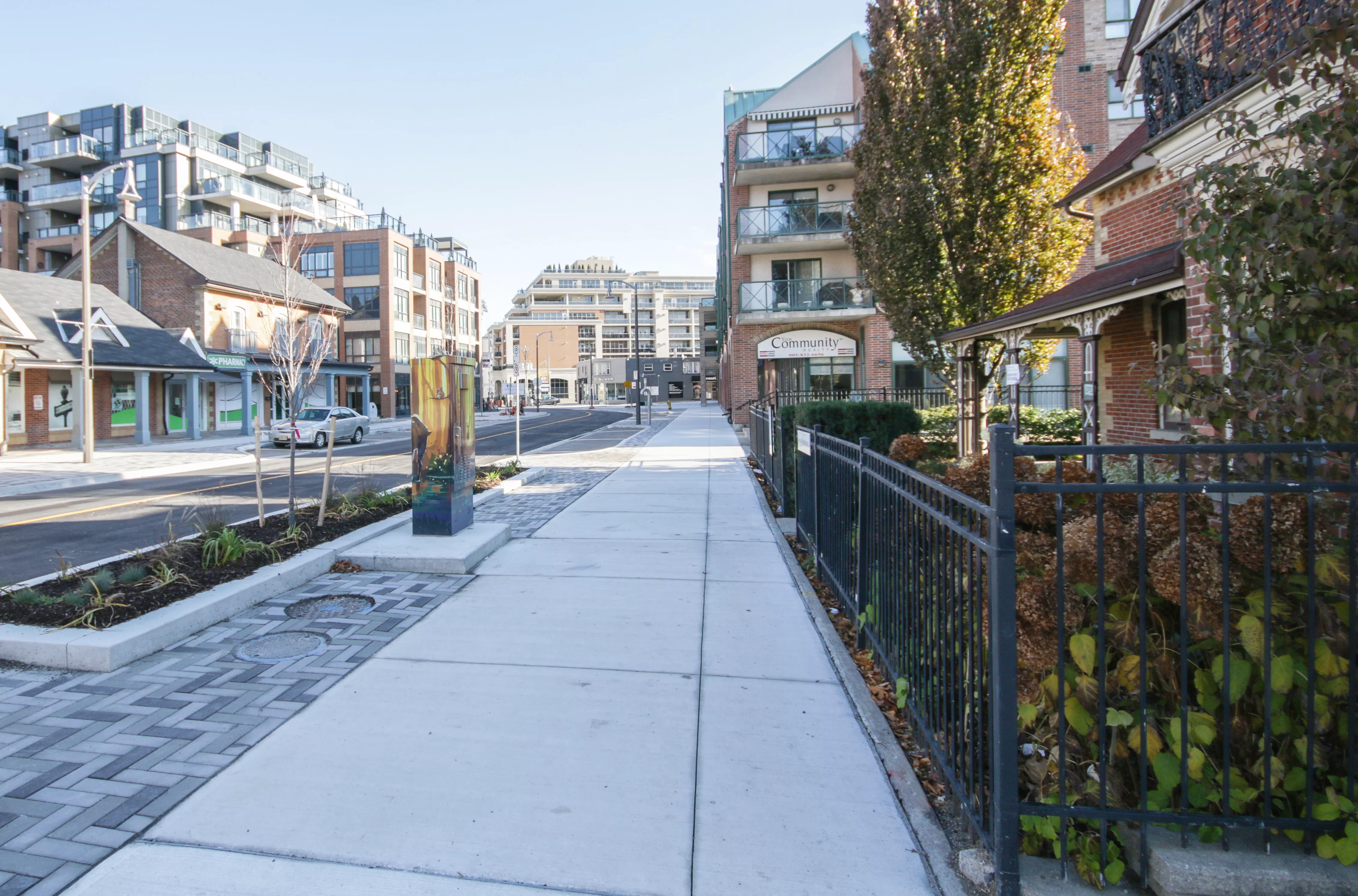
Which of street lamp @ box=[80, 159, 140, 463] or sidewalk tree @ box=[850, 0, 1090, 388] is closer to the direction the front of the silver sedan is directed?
the street lamp

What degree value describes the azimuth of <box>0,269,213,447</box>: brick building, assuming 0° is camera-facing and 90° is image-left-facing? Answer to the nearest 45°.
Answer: approximately 315°

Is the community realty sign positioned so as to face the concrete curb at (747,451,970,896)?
yes

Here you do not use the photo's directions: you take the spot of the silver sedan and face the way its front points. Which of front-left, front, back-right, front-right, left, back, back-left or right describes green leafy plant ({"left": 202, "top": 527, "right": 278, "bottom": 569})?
front-left

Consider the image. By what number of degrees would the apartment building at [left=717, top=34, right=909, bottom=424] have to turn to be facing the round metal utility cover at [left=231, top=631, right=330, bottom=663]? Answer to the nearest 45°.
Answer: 0° — it already faces it

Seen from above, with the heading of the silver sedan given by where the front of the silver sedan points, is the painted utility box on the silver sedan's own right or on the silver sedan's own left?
on the silver sedan's own left

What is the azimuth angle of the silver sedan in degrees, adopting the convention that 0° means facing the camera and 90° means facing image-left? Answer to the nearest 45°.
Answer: approximately 45°
